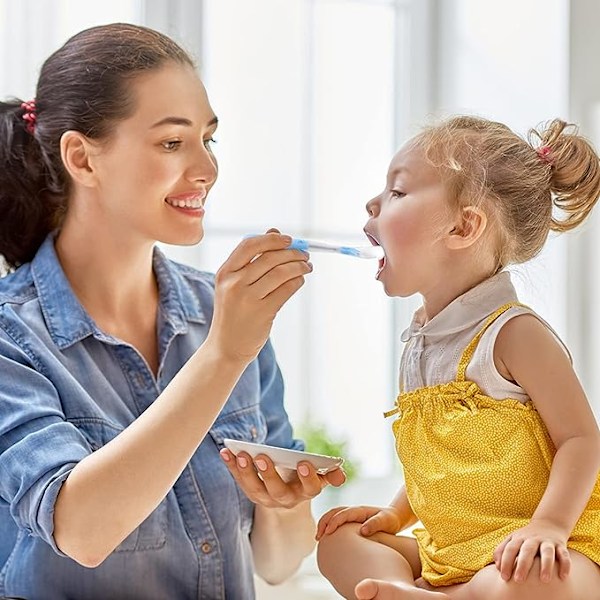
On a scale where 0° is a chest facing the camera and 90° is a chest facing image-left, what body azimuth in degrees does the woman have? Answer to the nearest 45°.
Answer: approximately 315°

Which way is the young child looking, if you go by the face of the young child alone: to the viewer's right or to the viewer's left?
to the viewer's left
